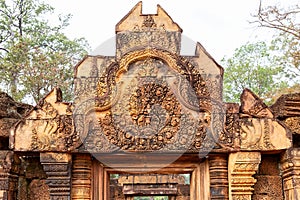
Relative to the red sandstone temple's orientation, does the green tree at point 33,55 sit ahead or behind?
behind

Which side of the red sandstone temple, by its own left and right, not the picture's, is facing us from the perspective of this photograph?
front
